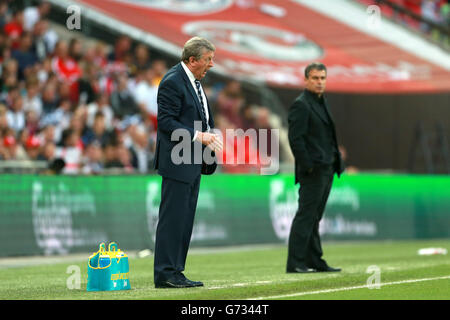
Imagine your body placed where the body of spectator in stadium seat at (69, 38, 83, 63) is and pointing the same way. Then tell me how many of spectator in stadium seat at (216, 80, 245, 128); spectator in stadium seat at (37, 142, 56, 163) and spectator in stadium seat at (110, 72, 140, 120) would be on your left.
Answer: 2

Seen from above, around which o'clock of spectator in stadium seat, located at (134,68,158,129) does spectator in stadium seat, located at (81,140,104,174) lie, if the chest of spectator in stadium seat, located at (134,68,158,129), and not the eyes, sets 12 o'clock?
spectator in stadium seat, located at (81,140,104,174) is roughly at 2 o'clock from spectator in stadium seat, located at (134,68,158,129).

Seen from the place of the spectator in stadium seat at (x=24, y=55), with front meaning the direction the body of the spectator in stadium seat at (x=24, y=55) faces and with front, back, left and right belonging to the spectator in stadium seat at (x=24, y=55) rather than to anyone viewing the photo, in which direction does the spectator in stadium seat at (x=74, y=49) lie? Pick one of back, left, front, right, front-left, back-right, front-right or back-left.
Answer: left

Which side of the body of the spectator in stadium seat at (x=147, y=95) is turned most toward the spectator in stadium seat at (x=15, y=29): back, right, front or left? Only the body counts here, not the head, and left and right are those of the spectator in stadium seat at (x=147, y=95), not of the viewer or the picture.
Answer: right

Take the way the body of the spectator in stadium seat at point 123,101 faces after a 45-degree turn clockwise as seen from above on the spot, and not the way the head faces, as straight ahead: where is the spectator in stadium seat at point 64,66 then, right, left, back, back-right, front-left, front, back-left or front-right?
front-right

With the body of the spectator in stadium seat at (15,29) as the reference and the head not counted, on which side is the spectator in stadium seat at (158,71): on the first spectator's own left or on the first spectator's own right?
on the first spectator's own left

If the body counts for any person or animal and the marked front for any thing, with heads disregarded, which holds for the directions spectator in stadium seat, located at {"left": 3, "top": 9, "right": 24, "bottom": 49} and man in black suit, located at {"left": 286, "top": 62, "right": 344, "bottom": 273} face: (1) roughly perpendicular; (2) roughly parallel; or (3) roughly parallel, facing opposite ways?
roughly parallel

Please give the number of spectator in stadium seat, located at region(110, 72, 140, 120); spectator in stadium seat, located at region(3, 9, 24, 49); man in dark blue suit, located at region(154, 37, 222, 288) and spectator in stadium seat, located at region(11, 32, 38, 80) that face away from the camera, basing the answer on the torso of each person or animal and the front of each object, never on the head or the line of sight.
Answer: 0

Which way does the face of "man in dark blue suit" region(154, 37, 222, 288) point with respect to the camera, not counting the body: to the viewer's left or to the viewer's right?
to the viewer's right

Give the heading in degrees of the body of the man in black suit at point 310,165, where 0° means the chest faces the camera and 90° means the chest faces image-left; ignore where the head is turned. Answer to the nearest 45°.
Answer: approximately 315°
